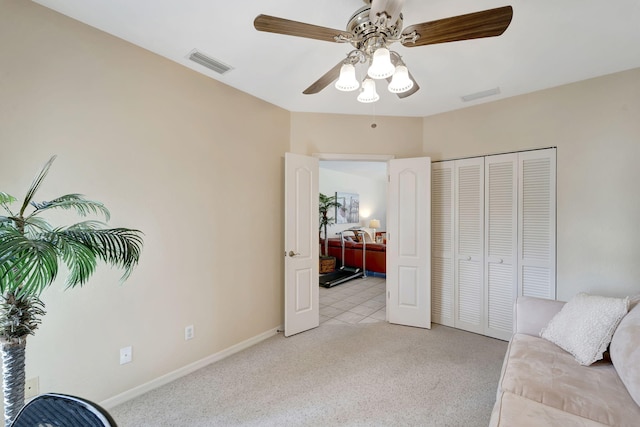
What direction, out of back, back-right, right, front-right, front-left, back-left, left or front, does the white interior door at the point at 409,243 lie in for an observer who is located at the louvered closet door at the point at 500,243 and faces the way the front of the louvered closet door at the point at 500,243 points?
right

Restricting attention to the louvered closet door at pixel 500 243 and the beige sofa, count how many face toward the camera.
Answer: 1

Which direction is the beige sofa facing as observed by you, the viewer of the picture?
facing to the left of the viewer

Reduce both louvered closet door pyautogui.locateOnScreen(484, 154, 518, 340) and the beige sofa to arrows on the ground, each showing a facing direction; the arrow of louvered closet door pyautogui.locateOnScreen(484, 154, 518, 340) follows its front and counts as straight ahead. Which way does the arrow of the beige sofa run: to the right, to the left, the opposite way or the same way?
to the right

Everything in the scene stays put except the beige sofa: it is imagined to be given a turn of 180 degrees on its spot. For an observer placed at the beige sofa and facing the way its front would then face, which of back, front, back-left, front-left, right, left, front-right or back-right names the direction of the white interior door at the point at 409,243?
back-left

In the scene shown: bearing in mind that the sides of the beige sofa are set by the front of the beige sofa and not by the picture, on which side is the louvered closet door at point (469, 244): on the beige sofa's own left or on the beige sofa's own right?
on the beige sofa's own right

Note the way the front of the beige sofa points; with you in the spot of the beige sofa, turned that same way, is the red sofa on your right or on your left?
on your right

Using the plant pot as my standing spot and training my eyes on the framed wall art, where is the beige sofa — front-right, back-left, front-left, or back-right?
back-right

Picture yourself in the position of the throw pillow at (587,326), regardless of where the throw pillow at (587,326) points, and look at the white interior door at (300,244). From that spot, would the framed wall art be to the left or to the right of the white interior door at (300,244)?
right

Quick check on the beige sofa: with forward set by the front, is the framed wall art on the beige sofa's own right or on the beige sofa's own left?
on the beige sofa's own right
